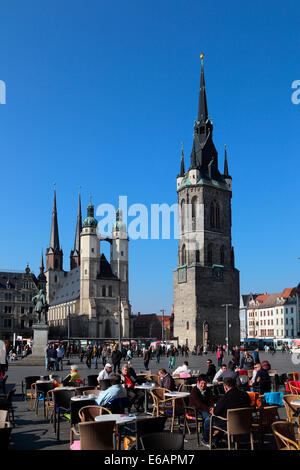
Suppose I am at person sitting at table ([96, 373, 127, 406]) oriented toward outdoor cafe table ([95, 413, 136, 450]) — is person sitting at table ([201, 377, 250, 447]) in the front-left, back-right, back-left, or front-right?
front-left

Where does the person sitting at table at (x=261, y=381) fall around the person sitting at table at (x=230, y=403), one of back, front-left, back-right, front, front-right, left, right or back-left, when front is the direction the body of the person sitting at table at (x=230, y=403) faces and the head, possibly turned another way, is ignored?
right

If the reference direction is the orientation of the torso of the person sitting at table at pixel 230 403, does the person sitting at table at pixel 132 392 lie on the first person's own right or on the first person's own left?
on the first person's own right

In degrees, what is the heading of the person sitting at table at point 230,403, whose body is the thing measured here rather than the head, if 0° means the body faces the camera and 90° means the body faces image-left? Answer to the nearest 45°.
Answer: approximately 90°

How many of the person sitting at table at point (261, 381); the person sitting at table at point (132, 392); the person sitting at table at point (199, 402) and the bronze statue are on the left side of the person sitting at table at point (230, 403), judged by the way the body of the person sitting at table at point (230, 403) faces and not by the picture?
0

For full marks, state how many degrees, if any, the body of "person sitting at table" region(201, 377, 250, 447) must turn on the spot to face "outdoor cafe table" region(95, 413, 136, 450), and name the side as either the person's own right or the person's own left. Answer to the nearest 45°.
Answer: approximately 90° to the person's own left

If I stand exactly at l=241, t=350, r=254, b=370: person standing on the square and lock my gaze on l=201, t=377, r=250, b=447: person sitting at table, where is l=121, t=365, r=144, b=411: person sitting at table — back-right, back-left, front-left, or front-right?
front-right
